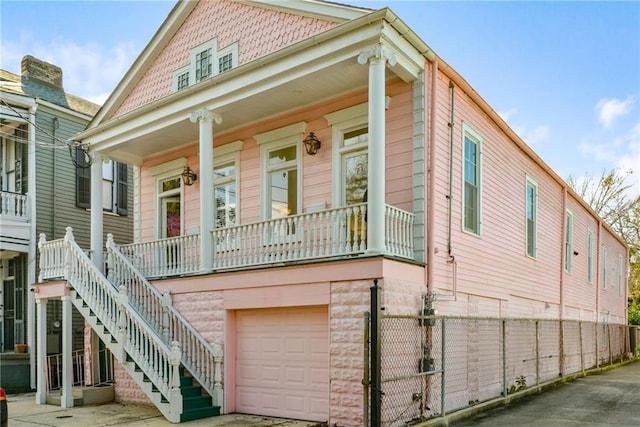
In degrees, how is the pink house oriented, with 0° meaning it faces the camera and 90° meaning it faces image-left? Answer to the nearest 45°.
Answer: approximately 45°

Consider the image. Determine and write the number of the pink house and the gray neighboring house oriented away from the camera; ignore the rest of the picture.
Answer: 0

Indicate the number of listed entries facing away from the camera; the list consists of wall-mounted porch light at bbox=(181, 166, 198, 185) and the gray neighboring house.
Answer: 0

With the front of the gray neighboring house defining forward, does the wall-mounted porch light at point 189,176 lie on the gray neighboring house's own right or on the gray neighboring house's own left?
on the gray neighboring house's own left

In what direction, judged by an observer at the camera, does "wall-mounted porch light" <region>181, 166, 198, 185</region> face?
facing the viewer and to the left of the viewer

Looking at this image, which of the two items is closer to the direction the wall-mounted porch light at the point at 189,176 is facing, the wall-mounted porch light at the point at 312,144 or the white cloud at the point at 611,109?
the wall-mounted porch light

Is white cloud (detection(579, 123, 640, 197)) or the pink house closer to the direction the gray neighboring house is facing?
the pink house

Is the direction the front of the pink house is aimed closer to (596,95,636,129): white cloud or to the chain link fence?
the chain link fence
